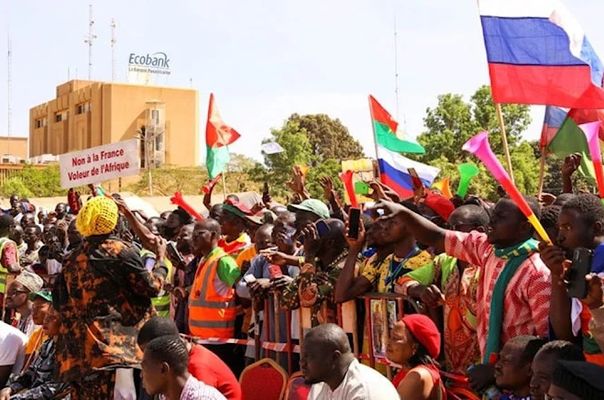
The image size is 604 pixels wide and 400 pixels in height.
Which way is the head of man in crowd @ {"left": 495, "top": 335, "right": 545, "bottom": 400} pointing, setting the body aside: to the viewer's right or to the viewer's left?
to the viewer's left

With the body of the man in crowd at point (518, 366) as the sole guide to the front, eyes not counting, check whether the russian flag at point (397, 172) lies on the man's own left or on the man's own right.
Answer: on the man's own right

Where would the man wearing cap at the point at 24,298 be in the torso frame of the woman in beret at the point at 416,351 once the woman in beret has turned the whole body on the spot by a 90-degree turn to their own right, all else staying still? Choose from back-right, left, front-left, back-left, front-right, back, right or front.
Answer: front-left

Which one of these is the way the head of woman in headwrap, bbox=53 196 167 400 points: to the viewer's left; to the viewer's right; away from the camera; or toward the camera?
away from the camera
